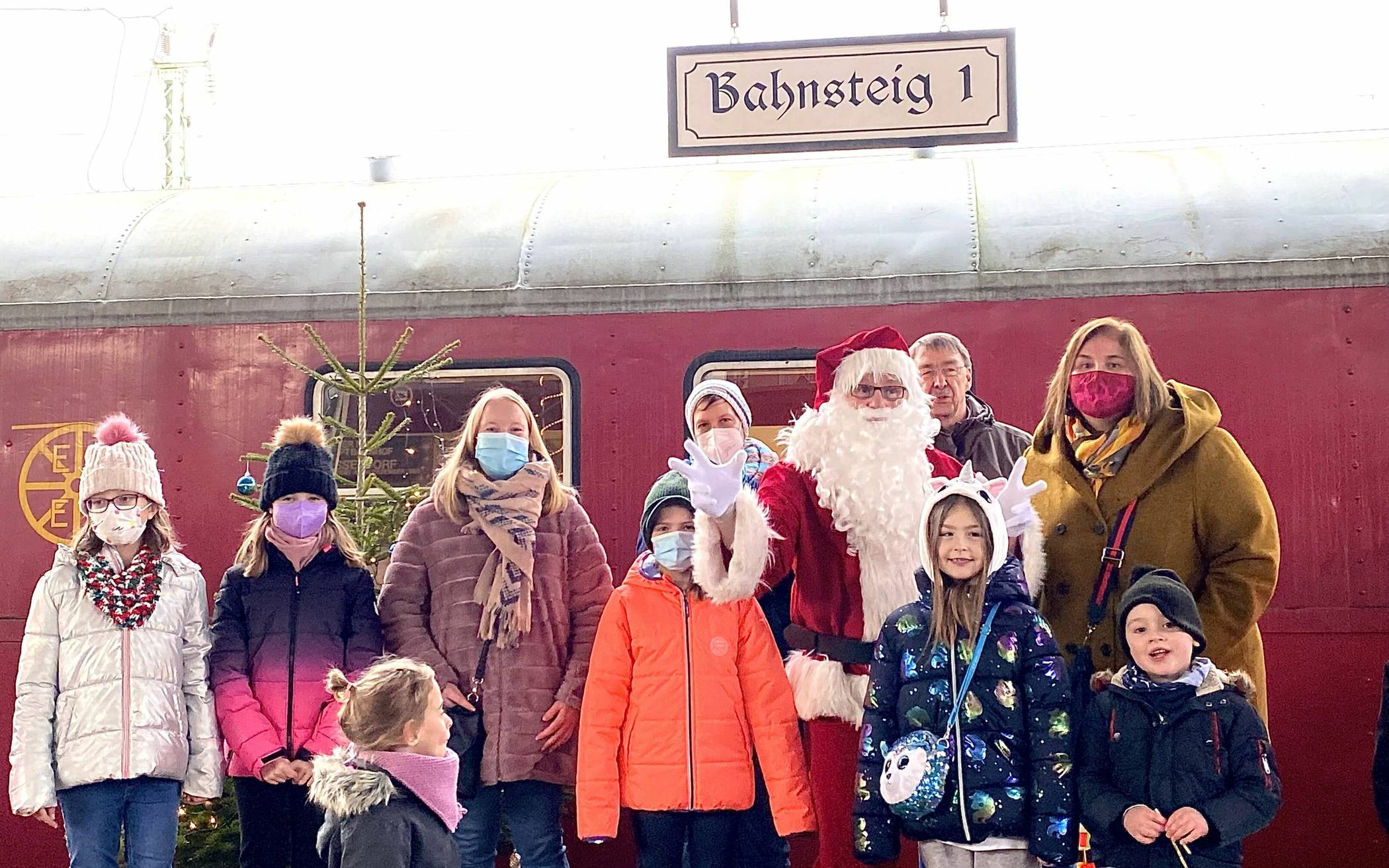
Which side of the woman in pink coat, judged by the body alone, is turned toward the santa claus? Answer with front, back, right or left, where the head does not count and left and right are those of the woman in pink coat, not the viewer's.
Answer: left

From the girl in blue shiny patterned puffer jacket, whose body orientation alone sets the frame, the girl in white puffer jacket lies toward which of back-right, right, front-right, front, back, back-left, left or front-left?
right

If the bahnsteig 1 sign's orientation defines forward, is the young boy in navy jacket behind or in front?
in front

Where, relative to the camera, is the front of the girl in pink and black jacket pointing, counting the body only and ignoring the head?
toward the camera

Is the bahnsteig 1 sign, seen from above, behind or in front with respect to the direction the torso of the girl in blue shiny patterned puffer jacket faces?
behind

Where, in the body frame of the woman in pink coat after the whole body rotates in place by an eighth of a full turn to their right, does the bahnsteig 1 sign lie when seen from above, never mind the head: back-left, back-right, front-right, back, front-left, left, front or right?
back

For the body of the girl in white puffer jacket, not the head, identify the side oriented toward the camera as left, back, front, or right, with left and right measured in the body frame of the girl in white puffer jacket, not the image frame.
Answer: front

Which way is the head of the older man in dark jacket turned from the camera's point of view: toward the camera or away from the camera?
toward the camera

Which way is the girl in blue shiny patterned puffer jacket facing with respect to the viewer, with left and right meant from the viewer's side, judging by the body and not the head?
facing the viewer

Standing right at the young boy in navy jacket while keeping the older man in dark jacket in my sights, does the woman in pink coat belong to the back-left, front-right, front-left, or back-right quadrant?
front-left

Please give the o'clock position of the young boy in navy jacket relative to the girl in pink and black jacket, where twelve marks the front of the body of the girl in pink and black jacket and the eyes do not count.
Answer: The young boy in navy jacket is roughly at 10 o'clock from the girl in pink and black jacket.
